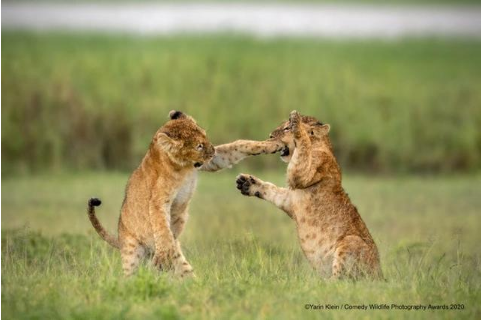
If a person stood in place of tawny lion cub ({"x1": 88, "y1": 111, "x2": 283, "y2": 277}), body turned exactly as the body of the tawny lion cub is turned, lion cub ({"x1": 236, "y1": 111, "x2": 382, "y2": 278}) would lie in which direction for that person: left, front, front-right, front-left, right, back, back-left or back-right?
front

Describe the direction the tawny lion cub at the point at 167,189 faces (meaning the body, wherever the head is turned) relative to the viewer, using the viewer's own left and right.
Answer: facing to the right of the viewer

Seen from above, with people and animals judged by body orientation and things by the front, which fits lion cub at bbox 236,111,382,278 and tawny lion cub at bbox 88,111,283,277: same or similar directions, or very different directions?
very different directions

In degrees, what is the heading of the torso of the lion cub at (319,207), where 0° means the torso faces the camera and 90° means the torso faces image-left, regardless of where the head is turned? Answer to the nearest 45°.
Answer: approximately 90°

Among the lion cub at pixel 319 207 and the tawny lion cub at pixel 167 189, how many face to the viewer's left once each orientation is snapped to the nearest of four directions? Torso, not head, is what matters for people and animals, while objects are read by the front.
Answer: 1

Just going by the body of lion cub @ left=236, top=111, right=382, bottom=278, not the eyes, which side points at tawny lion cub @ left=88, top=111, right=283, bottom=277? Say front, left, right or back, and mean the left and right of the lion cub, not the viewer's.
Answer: front
